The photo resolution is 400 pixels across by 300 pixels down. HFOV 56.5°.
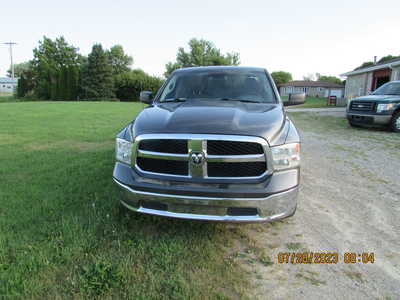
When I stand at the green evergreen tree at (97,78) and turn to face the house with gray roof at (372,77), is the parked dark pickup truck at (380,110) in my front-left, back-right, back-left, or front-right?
front-right

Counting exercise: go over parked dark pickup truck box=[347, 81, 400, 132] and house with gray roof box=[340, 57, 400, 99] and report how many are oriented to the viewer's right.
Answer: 0

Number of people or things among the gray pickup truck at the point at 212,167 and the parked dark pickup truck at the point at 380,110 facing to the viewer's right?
0

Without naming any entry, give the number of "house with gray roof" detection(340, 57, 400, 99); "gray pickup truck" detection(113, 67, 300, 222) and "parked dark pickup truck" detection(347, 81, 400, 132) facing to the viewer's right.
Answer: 0

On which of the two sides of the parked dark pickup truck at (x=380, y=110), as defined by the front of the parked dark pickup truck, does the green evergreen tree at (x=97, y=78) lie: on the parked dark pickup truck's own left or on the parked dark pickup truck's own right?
on the parked dark pickup truck's own right

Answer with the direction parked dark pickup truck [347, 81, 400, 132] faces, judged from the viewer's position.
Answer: facing the viewer and to the left of the viewer

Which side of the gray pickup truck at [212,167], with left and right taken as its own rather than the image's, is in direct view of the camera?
front

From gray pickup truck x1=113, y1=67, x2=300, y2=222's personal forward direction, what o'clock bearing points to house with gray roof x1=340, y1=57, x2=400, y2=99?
The house with gray roof is roughly at 7 o'clock from the gray pickup truck.

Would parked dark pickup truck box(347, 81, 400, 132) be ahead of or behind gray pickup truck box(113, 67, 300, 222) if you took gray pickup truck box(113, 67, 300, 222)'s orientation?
behind

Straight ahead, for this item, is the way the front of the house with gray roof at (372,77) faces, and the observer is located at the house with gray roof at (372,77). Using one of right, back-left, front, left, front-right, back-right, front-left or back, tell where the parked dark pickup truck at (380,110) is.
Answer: front-left

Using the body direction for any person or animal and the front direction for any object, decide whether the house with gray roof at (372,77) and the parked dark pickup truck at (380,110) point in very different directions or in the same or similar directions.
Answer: same or similar directions

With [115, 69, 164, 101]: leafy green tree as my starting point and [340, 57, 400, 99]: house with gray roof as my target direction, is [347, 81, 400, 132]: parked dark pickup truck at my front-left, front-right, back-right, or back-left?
front-right

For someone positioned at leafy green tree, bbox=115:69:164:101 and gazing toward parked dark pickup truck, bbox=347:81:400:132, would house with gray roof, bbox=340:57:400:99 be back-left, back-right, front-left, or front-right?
front-left

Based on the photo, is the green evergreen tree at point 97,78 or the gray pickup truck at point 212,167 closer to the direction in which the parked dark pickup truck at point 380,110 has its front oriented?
the gray pickup truck
